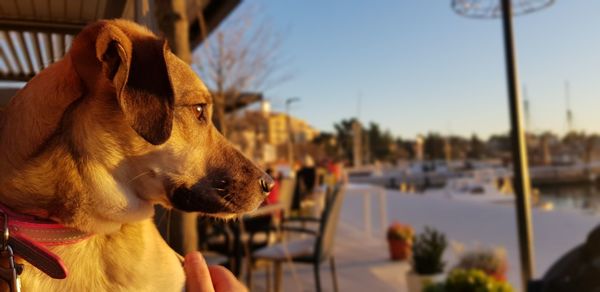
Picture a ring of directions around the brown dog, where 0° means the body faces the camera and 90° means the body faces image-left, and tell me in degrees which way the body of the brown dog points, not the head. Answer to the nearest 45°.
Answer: approximately 270°

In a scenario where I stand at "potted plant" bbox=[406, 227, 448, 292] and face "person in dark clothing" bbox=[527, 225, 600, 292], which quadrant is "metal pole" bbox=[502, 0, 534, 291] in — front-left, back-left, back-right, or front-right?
front-left

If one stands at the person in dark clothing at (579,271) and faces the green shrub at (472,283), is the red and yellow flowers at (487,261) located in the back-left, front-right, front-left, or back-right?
front-right

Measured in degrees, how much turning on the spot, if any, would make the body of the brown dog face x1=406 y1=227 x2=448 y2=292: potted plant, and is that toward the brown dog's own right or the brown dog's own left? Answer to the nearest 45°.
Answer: approximately 45° to the brown dog's own left

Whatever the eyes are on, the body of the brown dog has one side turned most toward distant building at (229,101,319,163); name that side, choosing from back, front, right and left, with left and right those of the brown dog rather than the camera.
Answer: left

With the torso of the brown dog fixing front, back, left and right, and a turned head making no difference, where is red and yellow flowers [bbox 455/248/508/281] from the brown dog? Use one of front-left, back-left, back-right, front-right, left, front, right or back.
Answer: front-left

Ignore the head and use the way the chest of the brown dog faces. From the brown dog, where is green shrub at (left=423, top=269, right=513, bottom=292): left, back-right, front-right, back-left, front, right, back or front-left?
front-left

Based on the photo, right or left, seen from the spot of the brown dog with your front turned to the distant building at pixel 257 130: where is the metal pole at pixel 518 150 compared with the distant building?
right

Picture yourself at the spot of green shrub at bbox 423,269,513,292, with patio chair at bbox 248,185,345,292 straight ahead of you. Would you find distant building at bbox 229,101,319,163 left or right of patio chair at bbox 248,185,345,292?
right
